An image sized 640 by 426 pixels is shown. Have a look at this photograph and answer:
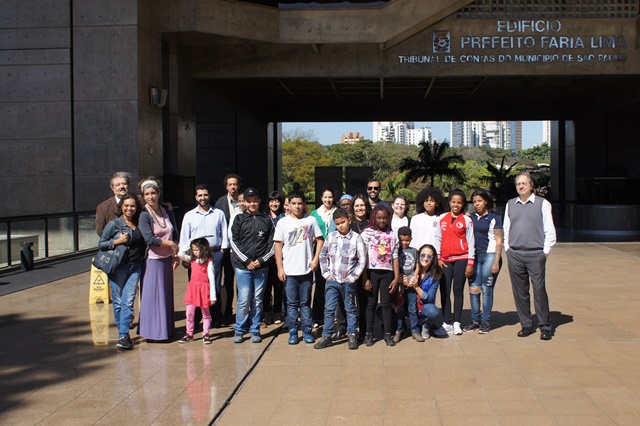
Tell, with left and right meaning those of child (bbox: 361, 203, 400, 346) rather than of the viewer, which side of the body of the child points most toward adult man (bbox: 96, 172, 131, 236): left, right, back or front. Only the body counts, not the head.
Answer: right

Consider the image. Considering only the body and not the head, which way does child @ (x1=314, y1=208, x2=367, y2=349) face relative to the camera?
toward the camera

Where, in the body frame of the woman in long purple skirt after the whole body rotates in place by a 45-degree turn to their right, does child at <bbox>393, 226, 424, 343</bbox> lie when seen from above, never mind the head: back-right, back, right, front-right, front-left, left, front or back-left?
left

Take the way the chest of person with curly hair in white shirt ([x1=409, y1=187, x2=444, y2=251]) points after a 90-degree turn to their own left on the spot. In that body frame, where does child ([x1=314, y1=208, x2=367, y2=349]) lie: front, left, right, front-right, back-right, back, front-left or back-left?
back-right

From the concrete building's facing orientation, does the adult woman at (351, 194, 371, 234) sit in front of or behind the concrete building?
in front

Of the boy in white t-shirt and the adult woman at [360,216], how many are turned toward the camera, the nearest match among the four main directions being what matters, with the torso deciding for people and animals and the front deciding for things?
2

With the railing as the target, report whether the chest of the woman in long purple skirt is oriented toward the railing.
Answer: no

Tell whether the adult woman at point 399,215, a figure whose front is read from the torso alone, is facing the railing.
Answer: no

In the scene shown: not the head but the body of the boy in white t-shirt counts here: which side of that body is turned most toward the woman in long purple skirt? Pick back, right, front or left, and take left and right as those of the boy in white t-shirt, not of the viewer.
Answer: right

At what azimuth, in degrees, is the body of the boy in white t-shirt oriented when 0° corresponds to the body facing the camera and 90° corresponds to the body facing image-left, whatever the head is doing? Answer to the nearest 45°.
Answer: approximately 0°

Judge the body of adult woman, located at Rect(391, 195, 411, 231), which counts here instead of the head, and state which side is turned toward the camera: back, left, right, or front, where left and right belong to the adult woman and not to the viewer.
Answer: front

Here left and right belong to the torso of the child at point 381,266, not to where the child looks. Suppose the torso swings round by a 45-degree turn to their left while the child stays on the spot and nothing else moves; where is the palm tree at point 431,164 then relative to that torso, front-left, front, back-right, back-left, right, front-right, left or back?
back-left

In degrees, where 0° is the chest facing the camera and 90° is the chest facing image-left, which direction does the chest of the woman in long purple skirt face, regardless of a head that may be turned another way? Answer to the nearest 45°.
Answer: approximately 315°

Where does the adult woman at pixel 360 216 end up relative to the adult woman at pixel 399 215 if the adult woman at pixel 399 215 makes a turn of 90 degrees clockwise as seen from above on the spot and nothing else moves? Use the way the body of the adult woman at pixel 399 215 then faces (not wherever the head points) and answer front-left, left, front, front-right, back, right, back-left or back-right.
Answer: front-left

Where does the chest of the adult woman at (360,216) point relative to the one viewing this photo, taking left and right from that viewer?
facing the viewer

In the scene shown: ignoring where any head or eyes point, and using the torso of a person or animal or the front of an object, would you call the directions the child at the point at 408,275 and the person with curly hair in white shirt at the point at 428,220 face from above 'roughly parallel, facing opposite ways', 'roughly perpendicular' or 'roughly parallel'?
roughly parallel

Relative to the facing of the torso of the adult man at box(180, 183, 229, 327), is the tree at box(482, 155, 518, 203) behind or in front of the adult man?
behind

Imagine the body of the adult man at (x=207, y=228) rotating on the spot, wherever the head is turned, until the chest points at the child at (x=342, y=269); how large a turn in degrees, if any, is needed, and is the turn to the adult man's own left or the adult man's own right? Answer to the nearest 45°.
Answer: approximately 45° to the adult man's own left

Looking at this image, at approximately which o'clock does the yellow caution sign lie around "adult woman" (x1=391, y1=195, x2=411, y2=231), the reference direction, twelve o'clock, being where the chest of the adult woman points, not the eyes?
The yellow caution sign is roughly at 3 o'clock from the adult woman.

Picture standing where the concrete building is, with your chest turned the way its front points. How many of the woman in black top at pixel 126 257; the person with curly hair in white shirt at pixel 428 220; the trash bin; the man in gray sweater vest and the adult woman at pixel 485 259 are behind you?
0
